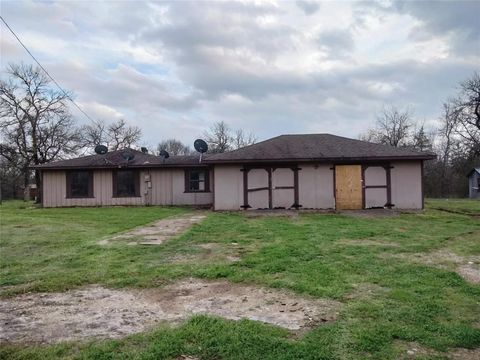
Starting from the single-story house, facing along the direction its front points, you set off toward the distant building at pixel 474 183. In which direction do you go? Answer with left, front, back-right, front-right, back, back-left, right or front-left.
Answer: back-left

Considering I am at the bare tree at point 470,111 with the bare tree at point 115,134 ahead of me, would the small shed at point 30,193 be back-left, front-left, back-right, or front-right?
front-left

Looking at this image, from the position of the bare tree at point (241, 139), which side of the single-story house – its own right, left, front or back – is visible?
back

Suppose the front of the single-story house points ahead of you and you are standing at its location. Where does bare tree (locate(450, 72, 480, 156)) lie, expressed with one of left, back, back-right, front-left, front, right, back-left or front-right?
back-left

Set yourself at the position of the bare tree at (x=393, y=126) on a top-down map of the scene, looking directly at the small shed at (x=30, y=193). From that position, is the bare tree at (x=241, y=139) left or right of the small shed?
right

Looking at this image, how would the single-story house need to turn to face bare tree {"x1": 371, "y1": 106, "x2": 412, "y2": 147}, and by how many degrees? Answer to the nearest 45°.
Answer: approximately 135° to its left

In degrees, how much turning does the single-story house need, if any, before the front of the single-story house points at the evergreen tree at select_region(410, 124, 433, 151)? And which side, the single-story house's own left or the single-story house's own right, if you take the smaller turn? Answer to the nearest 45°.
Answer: approximately 135° to the single-story house's own left

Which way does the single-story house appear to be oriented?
toward the camera
